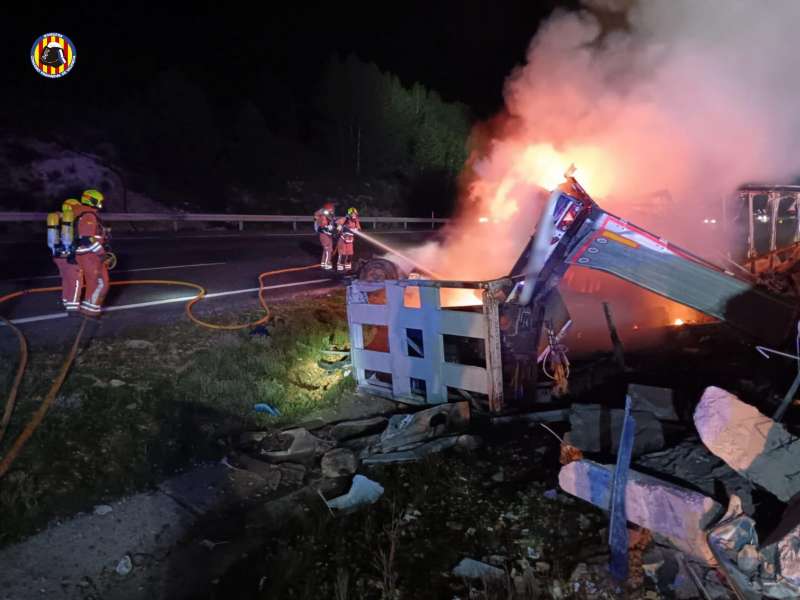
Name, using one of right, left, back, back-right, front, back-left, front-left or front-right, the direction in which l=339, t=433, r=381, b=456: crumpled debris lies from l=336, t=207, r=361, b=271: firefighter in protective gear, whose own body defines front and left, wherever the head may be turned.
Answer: front-right

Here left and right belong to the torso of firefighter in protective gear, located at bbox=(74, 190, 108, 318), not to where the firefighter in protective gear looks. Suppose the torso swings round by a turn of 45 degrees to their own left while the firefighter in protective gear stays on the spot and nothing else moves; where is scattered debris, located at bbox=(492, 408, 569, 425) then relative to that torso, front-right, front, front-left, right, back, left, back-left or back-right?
right

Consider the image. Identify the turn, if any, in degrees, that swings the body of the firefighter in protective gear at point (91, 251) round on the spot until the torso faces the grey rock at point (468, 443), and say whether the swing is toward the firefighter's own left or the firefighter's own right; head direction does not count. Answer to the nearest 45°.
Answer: approximately 45° to the firefighter's own right

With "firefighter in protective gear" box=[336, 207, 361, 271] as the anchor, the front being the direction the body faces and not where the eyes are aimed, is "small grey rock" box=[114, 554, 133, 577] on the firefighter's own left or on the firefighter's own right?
on the firefighter's own right

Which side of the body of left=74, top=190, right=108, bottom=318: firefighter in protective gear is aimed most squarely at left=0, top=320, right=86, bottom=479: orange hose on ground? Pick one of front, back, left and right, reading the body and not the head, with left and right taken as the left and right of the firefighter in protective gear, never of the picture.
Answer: right

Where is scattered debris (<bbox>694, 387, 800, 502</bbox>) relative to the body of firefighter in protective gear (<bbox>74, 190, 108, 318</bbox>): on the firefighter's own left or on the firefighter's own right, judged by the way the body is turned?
on the firefighter's own right

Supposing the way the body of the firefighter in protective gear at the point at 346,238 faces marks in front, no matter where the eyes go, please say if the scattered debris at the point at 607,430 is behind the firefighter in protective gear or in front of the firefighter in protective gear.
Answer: in front

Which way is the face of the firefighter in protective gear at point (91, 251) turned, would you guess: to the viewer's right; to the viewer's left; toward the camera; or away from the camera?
to the viewer's right

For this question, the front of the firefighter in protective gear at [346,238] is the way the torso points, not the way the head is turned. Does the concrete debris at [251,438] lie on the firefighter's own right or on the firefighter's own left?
on the firefighter's own right

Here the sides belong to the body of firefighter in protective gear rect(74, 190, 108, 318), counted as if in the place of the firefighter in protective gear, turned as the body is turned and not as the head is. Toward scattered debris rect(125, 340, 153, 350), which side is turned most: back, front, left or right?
right

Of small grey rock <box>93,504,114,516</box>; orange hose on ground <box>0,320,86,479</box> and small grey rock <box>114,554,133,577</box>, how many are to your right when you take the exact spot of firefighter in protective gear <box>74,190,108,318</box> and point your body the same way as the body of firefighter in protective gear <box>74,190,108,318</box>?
3

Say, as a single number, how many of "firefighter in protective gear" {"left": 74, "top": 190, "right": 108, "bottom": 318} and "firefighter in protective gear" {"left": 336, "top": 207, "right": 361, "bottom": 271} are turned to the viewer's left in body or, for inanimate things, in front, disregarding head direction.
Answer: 0

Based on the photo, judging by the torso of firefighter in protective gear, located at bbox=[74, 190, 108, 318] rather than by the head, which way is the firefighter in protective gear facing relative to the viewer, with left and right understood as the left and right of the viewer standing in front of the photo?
facing to the right of the viewer

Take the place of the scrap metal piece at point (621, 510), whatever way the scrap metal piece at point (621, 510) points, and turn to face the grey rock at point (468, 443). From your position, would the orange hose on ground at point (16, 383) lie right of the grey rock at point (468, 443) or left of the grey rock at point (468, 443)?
left

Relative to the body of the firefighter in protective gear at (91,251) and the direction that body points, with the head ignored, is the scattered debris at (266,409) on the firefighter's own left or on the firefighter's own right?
on the firefighter's own right
